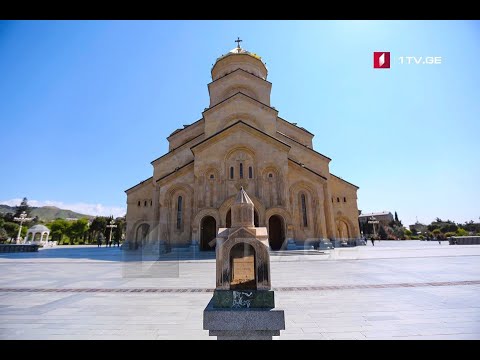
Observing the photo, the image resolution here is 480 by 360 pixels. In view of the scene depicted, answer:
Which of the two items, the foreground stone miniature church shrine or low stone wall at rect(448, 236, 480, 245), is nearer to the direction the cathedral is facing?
the foreground stone miniature church shrine

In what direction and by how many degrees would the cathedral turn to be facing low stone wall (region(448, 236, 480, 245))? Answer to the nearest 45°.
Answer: approximately 135° to its left

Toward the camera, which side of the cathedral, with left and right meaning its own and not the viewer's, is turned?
front

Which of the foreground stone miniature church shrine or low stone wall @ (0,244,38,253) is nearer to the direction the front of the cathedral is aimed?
the foreground stone miniature church shrine

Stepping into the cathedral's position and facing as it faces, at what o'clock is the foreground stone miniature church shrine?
The foreground stone miniature church shrine is roughly at 12 o'clock from the cathedral.

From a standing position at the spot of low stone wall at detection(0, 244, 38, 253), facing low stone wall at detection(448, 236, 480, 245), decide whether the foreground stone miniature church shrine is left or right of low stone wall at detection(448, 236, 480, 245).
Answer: right

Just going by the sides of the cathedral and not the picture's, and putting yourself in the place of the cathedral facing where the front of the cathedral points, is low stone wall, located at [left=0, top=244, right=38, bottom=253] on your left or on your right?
on your right
